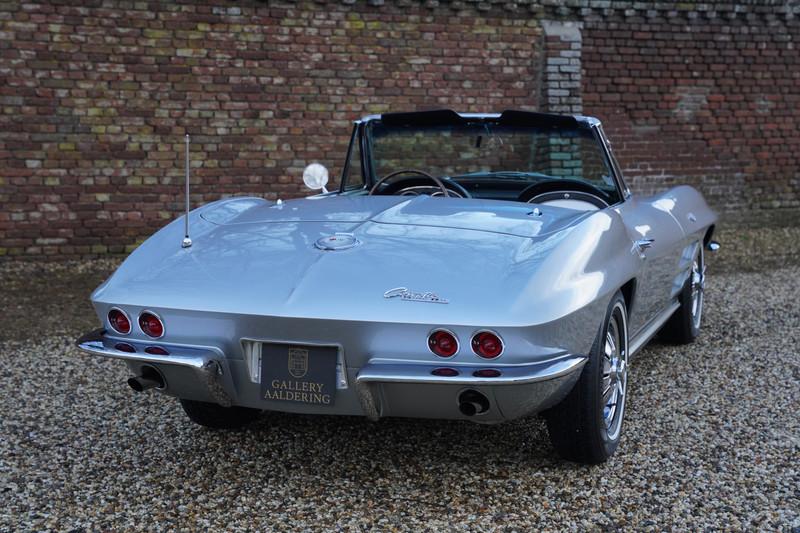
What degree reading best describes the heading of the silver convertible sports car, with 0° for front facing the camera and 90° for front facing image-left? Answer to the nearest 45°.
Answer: approximately 225°
